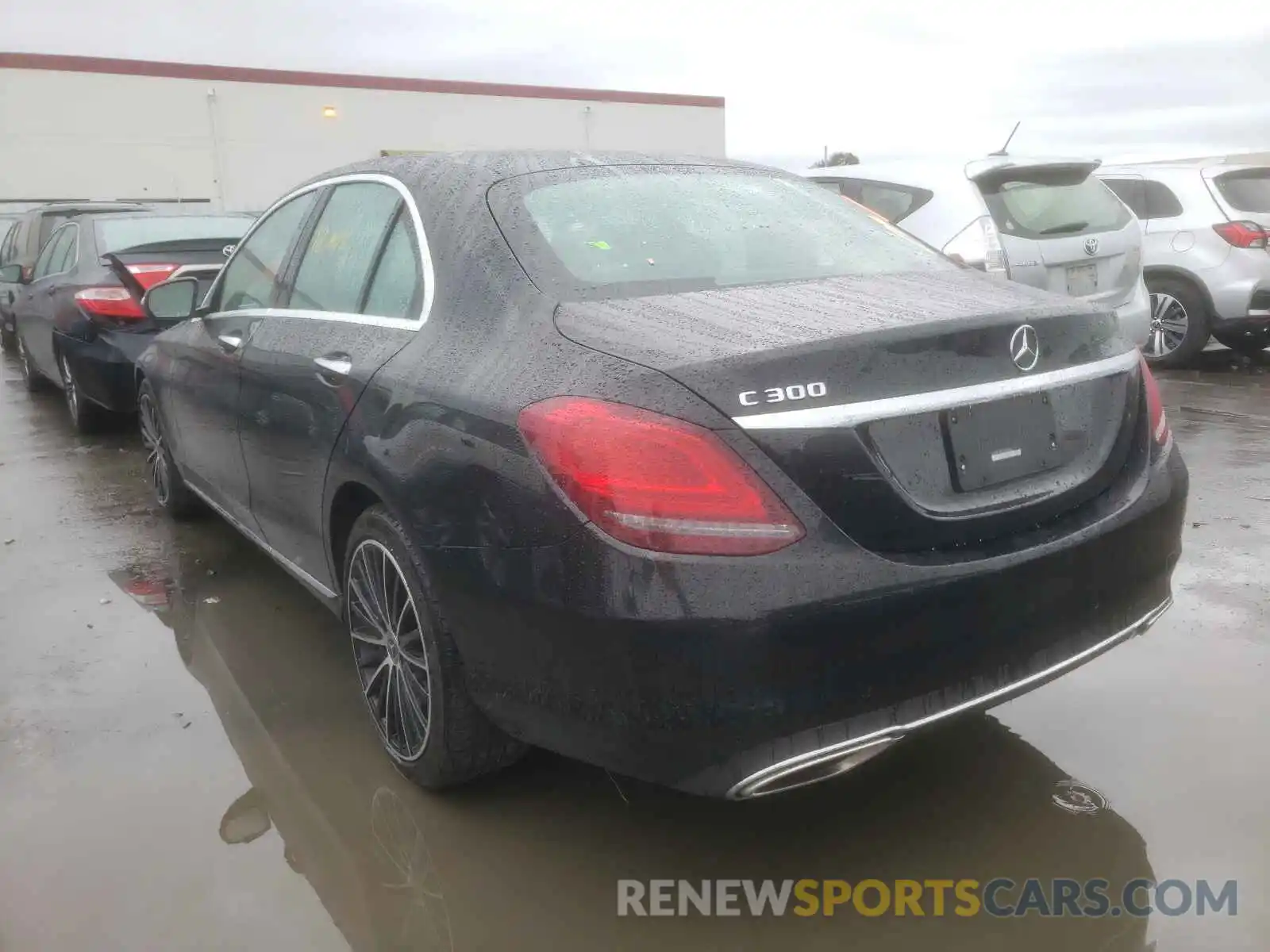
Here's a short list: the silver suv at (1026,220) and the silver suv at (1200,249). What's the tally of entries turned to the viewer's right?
0

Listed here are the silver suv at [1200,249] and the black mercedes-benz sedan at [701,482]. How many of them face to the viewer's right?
0

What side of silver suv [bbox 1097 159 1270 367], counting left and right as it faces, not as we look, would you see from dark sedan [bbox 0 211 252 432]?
left

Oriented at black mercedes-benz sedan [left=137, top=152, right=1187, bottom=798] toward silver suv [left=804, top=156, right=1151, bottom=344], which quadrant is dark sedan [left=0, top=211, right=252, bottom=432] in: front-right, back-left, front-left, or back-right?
front-left

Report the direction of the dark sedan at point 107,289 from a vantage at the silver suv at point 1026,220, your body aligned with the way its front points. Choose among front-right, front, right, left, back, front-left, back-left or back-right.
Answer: front-left

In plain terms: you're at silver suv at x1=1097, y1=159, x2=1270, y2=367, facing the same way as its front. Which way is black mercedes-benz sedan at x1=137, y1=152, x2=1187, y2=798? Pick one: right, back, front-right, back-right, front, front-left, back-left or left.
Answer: back-left

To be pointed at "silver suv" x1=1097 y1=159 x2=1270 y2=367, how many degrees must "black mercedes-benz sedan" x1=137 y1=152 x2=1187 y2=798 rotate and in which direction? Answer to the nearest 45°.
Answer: approximately 90° to its right

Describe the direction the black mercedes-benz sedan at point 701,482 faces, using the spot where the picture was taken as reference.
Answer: facing away from the viewer and to the left of the viewer

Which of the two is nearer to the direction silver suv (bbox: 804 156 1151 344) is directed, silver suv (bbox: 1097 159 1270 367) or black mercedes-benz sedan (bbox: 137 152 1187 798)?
the silver suv

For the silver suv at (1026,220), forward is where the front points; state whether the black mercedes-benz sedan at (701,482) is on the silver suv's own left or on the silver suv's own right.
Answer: on the silver suv's own left

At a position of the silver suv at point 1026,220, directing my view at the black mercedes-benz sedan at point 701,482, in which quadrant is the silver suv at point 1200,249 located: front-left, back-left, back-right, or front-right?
back-left

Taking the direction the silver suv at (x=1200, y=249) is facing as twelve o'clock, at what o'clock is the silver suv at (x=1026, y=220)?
the silver suv at (x=1026, y=220) is roughly at 8 o'clock from the silver suv at (x=1200, y=249).
